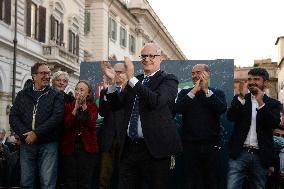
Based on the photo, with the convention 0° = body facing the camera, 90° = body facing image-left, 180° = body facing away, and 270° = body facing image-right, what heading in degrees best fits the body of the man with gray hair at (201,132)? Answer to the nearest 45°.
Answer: approximately 0°

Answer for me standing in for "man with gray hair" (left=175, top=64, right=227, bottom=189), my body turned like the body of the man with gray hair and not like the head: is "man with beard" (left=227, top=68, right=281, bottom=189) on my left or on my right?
on my left

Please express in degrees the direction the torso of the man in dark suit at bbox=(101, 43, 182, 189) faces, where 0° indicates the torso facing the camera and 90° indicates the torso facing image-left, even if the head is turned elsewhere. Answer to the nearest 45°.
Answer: approximately 45°

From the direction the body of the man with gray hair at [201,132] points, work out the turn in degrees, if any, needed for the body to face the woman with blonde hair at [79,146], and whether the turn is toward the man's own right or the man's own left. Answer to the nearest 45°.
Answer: approximately 90° to the man's own right

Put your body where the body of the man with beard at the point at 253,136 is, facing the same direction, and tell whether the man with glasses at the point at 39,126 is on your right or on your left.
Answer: on your right

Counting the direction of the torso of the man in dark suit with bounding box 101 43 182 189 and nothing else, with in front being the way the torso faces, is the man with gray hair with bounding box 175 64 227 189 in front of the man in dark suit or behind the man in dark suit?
behind

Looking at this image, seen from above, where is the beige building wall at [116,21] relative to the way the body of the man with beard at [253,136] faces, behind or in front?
behind

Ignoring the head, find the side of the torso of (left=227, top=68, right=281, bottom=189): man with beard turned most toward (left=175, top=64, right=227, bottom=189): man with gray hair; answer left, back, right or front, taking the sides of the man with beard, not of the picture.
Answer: right

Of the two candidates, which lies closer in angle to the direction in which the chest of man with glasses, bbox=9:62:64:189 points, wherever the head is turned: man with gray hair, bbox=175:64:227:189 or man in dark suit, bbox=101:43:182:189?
the man in dark suit
